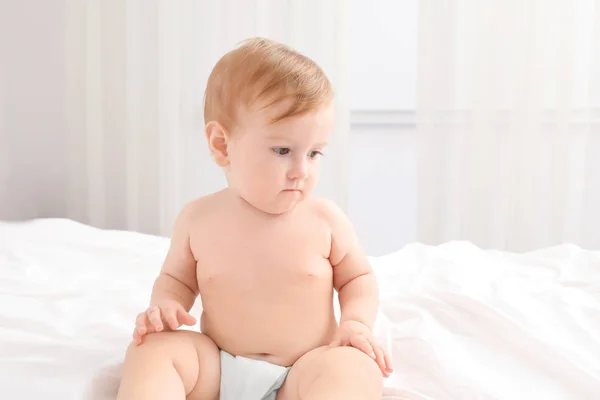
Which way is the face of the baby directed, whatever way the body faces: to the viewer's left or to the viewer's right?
to the viewer's right

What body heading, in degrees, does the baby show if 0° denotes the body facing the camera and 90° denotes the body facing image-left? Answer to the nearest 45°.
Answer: approximately 0°
